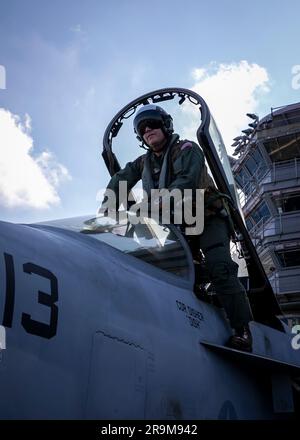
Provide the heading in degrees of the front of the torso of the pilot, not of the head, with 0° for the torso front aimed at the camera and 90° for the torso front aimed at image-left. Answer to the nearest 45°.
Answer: approximately 45°
